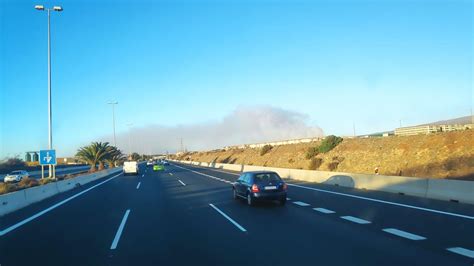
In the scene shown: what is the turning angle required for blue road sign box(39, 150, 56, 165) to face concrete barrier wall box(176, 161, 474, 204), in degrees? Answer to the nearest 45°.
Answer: approximately 45° to its left

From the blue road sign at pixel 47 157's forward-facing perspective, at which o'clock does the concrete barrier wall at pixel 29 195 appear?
The concrete barrier wall is roughly at 12 o'clock from the blue road sign.

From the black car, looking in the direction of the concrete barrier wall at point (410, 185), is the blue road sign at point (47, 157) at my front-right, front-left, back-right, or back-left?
back-left

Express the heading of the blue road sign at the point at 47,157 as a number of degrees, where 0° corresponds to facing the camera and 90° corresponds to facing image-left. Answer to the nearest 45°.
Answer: approximately 0°

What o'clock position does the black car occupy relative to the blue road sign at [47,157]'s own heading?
The black car is roughly at 11 o'clock from the blue road sign.
